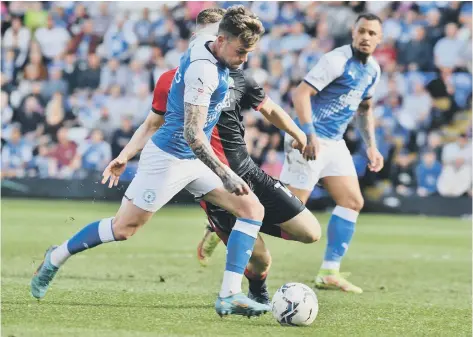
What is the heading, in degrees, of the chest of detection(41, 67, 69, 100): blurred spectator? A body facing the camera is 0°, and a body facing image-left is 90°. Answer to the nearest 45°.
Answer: approximately 0°

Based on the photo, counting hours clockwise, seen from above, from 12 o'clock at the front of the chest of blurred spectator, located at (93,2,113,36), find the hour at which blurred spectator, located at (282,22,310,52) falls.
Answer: blurred spectator, located at (282,22,310,52) is roughly at 10 o'clock from blurred spectator, located at (93,2,113,36).

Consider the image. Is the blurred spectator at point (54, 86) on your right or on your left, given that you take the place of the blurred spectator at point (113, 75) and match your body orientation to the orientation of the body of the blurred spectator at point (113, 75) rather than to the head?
on your right

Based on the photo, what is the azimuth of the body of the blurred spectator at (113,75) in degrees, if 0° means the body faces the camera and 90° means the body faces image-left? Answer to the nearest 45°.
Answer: approximately 0°
